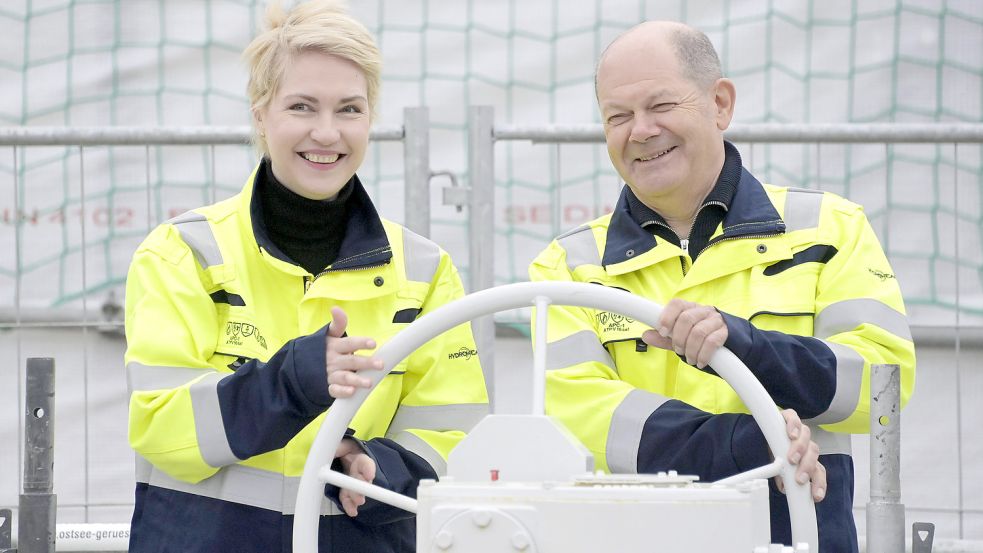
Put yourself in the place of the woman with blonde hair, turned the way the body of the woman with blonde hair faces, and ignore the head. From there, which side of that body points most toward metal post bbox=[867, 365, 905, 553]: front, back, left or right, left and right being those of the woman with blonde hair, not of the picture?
left

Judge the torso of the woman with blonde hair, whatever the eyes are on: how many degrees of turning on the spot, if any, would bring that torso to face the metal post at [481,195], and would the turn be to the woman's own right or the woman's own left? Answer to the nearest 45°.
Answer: approximately 180°

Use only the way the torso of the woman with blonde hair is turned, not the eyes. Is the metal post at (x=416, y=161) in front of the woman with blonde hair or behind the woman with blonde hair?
behind

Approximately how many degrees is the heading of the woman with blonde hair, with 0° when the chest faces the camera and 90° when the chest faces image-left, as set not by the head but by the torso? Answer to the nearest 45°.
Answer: approximately 0°

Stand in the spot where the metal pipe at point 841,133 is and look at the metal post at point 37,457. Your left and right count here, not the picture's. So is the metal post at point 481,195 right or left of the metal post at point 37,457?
right

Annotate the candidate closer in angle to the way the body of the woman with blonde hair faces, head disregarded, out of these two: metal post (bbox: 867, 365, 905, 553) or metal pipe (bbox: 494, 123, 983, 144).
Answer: the metal post

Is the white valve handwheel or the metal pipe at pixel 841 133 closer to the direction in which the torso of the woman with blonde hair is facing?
the white valve handwheel

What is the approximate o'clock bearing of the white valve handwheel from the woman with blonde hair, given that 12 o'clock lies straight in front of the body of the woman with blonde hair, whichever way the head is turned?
The white valve handwheel is roughly at 11 o'clock from the woman with blonde hair.
